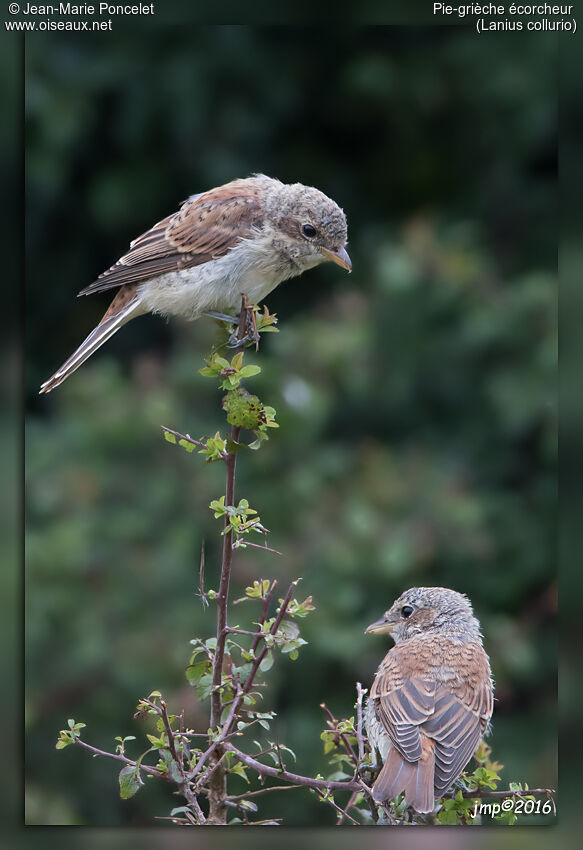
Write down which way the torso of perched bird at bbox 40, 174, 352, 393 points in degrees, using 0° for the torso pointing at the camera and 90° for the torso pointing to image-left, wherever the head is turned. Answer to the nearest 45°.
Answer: approximately 270°
